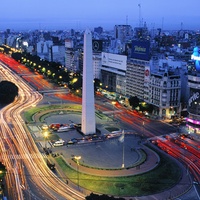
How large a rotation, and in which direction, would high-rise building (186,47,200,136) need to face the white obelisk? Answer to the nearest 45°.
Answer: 0° — it already faces it

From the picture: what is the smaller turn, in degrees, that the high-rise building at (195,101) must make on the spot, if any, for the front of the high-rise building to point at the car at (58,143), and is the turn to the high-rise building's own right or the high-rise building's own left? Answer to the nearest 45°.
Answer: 0° — it already faces it

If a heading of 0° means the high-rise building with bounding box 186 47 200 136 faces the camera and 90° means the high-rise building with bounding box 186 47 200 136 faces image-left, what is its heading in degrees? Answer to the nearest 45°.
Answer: approximately 45°
